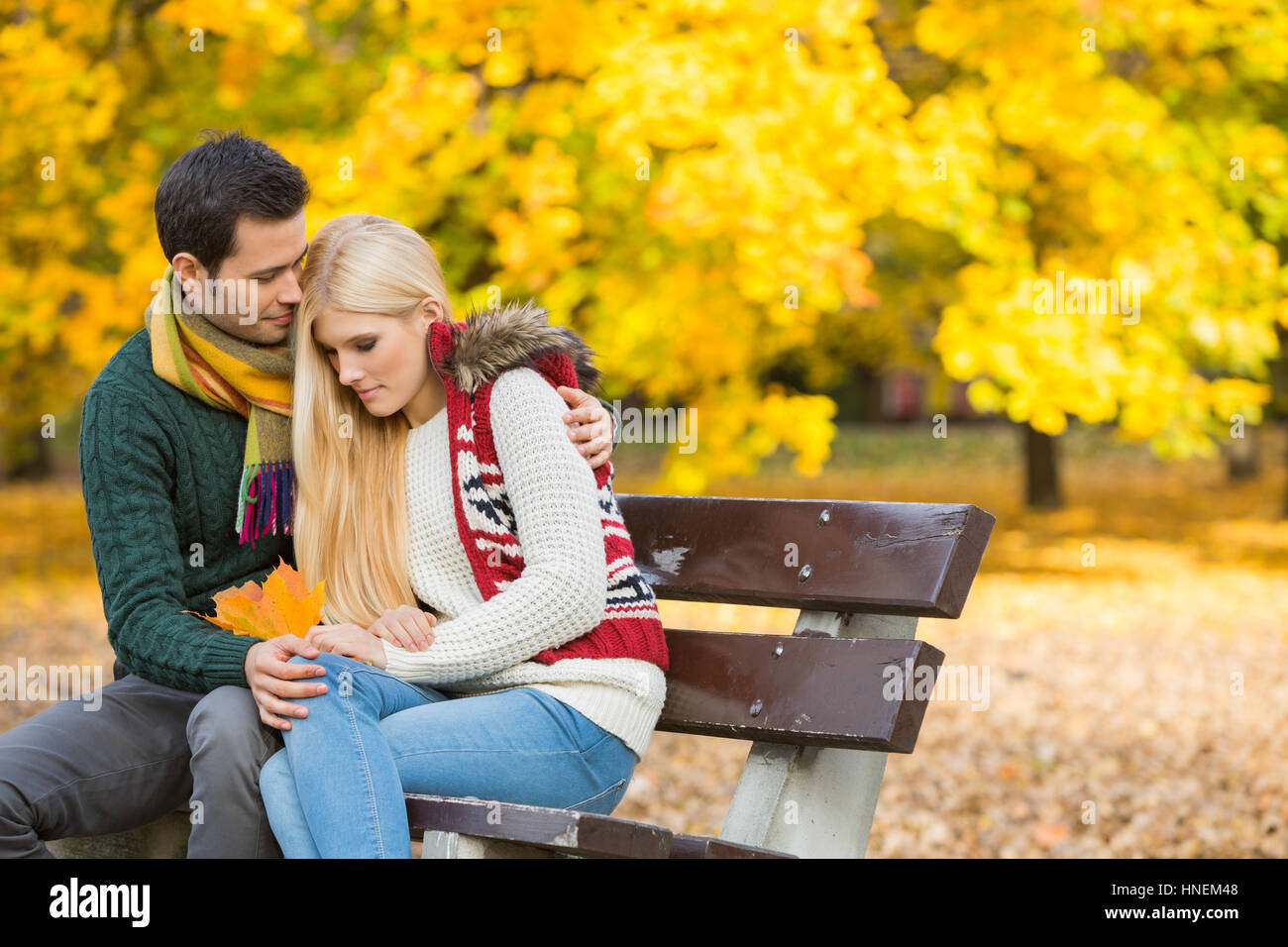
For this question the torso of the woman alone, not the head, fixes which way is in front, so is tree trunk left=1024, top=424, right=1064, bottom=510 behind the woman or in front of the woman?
behind

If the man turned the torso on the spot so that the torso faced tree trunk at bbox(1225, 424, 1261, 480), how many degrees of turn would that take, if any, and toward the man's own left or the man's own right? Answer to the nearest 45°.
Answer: approximately 90° to the man's own left

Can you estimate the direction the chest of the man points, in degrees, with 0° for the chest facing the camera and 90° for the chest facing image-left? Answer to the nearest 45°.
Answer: approximately 315°

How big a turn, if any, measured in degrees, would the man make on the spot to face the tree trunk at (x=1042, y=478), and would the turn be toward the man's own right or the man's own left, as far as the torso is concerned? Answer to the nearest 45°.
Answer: approximately 90° to the man's own left

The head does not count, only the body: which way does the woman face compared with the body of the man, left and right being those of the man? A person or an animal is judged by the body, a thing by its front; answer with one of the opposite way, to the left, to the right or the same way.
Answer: to the right

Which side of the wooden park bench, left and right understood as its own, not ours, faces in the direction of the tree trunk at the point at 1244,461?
back

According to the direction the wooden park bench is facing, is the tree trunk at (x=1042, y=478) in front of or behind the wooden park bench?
behind

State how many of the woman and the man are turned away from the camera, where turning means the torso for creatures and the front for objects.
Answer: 0

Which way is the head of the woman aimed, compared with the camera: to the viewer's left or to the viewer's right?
to the viewer's left
